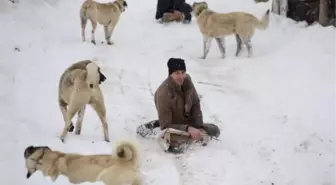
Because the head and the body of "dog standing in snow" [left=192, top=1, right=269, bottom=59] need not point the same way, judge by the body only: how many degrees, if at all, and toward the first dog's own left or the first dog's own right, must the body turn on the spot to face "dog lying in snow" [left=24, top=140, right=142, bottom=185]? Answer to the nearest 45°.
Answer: approximately 90° to the first dog's own left

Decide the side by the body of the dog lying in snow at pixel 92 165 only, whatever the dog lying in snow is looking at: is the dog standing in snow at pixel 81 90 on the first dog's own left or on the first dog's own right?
on the first dog's own right

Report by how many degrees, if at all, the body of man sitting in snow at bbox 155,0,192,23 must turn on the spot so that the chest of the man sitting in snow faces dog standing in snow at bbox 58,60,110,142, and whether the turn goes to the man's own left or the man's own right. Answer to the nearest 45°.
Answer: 0° — they already face it

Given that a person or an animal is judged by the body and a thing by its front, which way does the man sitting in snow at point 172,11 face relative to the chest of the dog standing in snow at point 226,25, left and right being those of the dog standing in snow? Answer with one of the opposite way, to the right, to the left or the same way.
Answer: to the left

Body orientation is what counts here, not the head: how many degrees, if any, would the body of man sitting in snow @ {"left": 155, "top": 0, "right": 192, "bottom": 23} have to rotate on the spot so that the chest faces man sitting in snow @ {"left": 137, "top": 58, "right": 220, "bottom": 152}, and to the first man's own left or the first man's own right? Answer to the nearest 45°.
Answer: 0° — they already face them

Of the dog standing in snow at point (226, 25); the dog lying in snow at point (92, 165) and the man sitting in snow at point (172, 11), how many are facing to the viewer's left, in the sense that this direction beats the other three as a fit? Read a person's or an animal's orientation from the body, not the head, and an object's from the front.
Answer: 2

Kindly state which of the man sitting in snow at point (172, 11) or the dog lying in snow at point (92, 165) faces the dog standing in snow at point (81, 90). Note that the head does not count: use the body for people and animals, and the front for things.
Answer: the man sitting in snow

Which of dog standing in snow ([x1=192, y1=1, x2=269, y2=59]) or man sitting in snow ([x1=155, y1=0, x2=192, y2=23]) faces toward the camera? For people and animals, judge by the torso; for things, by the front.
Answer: the man sitting in snow

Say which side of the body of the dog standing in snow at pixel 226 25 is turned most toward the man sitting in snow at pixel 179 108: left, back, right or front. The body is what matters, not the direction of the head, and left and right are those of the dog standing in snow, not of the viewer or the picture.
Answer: left

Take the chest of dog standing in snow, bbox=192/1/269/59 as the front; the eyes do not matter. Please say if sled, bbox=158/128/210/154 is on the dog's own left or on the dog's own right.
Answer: on the dog's own left

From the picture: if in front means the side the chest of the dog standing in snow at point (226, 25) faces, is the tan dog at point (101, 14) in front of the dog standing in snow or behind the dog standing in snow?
in front

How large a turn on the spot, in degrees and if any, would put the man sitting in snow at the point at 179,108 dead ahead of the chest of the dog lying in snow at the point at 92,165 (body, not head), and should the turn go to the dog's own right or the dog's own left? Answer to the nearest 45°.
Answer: approximately 135° to the dog's own right

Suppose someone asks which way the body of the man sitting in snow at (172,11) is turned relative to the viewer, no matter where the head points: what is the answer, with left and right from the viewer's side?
facing the viewer

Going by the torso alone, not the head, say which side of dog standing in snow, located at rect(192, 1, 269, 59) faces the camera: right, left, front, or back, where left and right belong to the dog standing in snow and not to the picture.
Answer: left

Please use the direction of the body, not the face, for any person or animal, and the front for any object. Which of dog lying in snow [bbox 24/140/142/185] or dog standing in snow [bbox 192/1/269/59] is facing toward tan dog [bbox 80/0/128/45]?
the dog standing in snow
